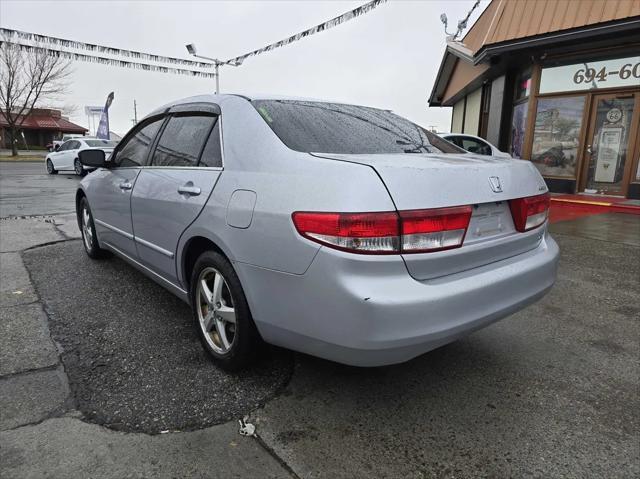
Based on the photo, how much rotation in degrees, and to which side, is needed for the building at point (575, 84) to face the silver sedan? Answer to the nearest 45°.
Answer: approximately 45° to its left

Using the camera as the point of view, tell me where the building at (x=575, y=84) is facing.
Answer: facing the viewer and to the left of the viewer

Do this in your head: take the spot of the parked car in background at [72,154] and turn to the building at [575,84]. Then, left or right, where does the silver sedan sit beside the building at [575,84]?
right

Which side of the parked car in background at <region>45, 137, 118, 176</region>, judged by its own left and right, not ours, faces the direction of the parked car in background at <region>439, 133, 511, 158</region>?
back

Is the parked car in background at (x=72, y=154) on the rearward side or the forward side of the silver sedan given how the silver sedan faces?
on the forward side

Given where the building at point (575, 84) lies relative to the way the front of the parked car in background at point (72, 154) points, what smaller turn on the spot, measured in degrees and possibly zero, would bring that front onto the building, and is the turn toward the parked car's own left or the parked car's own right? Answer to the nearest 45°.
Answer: approximately 180°

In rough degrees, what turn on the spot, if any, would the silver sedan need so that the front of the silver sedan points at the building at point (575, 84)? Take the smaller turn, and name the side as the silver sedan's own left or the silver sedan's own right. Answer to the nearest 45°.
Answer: approximately 90° to the silver sedan's own right

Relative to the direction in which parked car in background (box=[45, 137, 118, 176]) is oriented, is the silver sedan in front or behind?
behind

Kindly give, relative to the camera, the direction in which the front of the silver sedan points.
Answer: facing away from the viewer and to the left of the viewer

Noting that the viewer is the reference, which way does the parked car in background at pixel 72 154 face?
facing away from the viewer and to the left of the viewer
